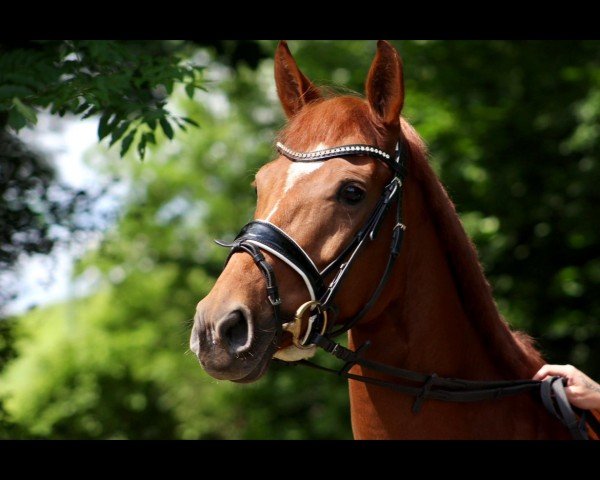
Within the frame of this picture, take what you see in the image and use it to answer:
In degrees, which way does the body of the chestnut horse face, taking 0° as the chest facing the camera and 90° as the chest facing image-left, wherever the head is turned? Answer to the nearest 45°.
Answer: approximately 45°
